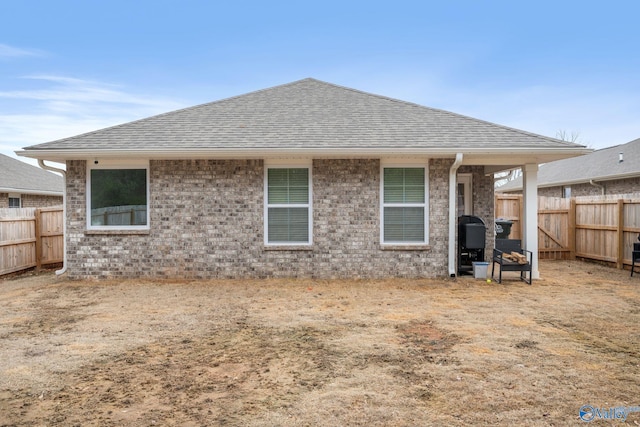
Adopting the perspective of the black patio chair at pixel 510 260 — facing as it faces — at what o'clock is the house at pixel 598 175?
The house is roughly at 8 o'clock from the black patio chair.

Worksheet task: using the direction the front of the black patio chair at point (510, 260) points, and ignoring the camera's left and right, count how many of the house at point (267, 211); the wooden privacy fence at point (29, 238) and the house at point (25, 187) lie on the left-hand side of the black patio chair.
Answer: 0

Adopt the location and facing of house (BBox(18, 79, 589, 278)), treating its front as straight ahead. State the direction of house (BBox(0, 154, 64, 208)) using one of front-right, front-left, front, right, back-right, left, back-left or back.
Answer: front-left

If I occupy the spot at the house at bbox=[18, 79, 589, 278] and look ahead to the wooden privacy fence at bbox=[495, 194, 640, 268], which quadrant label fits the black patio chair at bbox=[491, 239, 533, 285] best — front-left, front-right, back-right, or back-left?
front-right

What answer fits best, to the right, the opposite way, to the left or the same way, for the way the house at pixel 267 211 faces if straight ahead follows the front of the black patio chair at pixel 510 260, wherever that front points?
the opposite way

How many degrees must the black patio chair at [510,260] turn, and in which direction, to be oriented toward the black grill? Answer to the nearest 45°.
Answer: approximately 135° to its right

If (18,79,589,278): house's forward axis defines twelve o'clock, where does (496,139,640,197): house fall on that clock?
(496,139,640,197): house is roughly at 2 o'clock from (18,79,589,278): house.

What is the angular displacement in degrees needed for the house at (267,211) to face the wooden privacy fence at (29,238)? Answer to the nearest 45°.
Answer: approximately 90° to its left

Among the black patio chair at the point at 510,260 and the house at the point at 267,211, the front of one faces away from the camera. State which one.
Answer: the house

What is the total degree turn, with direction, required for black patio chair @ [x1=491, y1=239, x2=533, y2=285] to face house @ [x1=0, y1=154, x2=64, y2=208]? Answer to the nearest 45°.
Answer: approximately 135° to its right

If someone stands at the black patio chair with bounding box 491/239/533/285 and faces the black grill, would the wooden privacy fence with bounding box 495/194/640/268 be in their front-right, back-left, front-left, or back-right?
back-right

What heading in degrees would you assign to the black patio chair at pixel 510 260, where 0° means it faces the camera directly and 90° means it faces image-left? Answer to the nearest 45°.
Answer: approximately 315°

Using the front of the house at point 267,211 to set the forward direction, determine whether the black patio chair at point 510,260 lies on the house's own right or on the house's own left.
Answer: on the house's own right

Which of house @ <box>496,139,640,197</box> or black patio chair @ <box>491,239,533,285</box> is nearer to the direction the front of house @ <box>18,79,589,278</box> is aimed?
the house

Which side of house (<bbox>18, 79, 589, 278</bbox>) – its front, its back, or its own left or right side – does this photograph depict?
back

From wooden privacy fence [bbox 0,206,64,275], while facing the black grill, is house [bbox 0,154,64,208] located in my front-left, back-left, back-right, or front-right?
back-left

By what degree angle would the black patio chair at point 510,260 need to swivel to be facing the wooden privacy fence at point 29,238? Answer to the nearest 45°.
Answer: approximately 135° to its right
